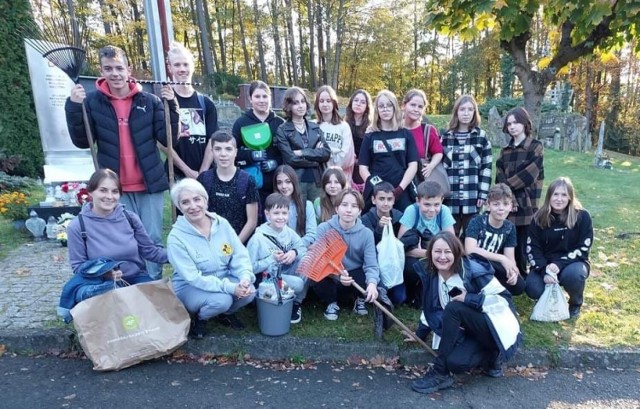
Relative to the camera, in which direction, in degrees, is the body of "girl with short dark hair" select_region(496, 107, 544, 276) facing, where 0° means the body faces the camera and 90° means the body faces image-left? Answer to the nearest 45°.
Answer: approximately 45°

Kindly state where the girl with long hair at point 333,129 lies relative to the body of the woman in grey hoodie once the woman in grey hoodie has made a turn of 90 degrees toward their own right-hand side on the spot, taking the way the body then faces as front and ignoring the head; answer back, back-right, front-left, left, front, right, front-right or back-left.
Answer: back

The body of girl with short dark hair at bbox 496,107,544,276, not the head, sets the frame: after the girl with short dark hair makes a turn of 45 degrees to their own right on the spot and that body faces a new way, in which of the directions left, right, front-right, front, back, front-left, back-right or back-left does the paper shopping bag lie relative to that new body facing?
front-left

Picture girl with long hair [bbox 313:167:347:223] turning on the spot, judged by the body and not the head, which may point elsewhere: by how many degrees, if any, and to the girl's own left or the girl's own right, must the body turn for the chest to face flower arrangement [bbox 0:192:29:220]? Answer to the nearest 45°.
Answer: approximately 135° to the girl's own right

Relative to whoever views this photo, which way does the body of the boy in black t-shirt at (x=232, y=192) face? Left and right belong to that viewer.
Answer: facing the viewer

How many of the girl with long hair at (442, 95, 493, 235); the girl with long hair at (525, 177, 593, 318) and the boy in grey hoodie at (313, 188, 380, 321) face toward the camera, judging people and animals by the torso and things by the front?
3

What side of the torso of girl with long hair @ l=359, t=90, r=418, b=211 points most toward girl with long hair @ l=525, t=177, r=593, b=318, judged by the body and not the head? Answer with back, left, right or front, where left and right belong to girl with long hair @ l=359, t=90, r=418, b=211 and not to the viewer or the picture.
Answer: left

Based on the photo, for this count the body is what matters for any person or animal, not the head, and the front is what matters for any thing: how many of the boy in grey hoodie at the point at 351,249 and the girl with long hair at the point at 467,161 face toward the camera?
2

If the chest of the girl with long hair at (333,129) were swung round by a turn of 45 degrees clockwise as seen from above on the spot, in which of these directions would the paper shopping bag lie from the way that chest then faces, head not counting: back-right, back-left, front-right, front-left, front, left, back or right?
front

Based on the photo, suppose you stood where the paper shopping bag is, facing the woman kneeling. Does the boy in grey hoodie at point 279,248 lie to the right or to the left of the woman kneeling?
left

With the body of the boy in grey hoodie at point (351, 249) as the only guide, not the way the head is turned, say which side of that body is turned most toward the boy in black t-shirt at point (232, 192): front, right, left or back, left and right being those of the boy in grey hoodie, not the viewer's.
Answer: right

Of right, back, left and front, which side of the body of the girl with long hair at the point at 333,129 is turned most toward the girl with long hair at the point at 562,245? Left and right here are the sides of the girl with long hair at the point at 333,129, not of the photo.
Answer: left
